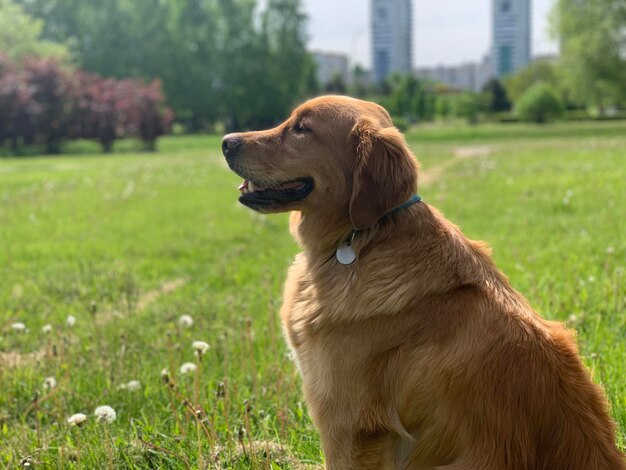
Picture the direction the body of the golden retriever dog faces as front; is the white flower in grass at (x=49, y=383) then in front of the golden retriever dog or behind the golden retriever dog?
in front

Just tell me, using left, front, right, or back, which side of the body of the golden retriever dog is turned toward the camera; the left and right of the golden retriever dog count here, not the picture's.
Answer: left

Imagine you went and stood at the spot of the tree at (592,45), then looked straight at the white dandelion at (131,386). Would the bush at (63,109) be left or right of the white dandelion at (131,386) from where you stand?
right

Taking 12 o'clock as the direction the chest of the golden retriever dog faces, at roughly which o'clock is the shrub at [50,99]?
The shrub is roughly at 2 o'clock from the golden retriever dog.

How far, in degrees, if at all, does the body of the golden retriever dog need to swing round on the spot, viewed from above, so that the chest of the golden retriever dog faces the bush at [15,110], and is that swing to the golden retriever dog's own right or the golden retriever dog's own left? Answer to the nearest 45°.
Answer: approximately 45° to the golden retriever dog's own right

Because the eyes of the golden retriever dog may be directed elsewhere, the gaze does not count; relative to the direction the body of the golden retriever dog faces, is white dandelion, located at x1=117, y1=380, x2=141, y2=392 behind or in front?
in front

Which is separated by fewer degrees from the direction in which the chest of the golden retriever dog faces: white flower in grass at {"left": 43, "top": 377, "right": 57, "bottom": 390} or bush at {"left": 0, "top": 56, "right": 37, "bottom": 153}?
the white flower in grass

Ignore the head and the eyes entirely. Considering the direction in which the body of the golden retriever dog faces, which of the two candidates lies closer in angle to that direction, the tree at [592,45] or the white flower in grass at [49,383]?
the white flower in grass

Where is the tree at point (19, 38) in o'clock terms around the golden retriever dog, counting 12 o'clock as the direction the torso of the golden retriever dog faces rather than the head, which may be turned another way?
The tree is roughly at 2 o'clock from the golden retriever dog.
